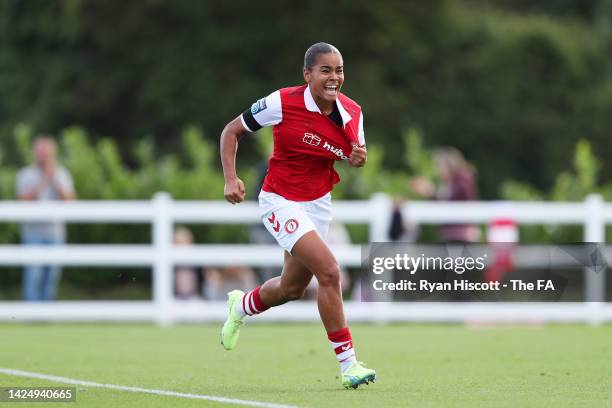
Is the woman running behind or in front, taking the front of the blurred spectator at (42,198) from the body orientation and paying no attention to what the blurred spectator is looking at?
in front

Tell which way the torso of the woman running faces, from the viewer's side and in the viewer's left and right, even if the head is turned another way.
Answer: facing the viewer and to the right of the viewer

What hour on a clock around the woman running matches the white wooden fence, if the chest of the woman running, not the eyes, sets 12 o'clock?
The white wooden fence is roughly at 7 o'clock from the woman running.

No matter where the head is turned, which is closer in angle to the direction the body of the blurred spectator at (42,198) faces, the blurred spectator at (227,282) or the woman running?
the woman running

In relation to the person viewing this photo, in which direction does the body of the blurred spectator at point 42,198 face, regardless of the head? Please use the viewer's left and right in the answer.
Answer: facing the viewer

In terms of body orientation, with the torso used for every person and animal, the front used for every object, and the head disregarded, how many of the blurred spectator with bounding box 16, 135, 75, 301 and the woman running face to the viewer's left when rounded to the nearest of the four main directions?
0

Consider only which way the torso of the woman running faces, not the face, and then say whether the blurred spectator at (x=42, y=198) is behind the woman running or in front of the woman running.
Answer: behind

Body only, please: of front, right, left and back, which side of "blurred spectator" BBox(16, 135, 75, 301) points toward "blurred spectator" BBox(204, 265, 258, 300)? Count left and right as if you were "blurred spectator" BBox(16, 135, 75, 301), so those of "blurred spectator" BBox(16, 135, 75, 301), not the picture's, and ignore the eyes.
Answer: left

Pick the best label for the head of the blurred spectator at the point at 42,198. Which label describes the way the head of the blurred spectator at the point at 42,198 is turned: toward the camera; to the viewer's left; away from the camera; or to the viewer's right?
toward the camera

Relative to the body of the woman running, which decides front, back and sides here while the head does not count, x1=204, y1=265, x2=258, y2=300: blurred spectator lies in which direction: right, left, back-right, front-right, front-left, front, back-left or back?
back-left

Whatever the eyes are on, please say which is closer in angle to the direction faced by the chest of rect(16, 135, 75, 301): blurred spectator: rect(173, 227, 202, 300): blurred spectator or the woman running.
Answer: the woman running
